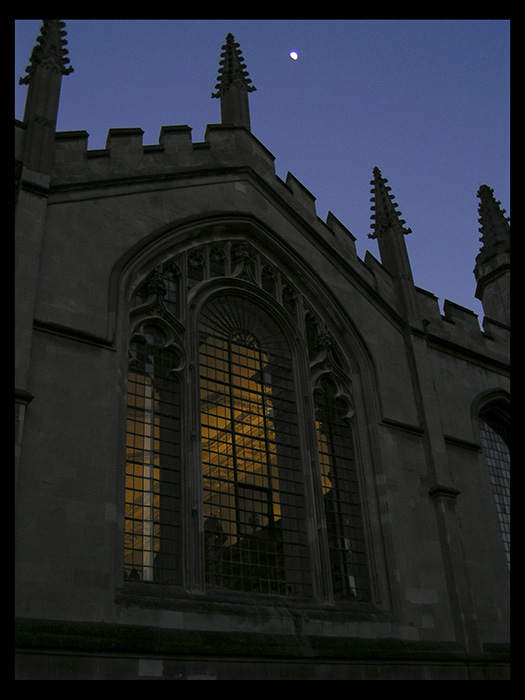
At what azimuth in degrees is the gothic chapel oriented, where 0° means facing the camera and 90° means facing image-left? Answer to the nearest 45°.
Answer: approximately 315°
